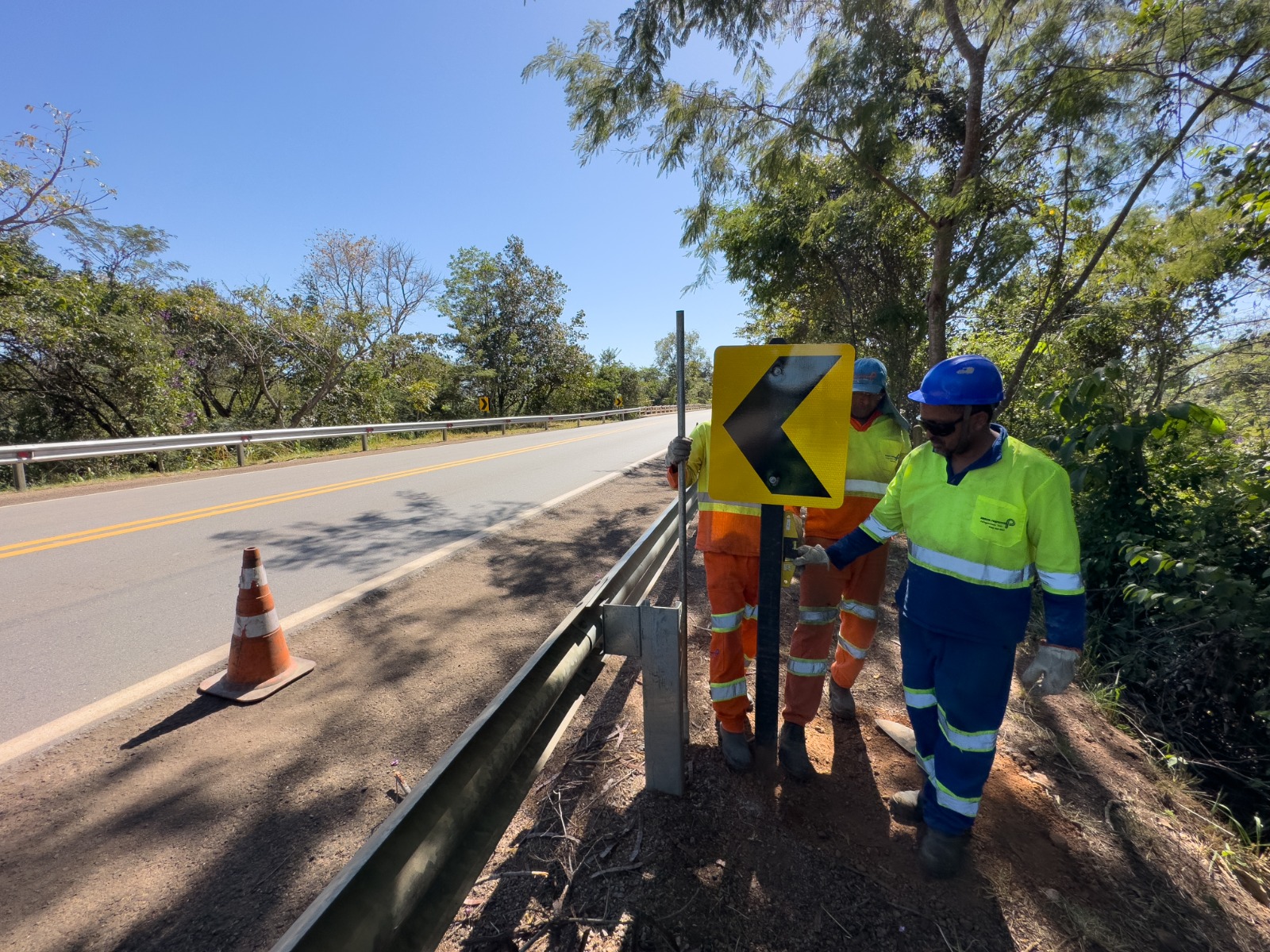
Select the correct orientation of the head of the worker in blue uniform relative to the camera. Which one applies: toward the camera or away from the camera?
toward the camera

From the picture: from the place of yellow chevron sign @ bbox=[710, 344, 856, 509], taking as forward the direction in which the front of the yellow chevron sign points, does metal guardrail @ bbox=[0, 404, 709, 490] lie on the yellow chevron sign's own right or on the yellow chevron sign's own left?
on the yellow chevron sign's own right

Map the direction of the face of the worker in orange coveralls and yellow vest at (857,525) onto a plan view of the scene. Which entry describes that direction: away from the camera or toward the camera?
toward the camera

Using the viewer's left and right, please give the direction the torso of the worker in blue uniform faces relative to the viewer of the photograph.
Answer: facing the viewer and to the left of the viewer

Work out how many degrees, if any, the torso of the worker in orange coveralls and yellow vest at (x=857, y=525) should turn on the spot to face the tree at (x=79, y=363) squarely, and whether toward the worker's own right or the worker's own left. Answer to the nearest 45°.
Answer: approximately 90° to the worker's own right

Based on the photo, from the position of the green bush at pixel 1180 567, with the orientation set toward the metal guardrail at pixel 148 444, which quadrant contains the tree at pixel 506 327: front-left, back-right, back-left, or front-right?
front-right

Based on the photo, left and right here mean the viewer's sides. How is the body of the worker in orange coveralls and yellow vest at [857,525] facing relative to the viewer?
facing the viewer

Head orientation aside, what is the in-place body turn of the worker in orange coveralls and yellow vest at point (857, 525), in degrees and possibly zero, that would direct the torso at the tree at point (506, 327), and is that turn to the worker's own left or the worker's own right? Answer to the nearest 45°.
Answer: approximately 135° to the worker's own right

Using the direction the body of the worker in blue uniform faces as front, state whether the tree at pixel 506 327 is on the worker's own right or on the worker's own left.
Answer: on the worker's own right

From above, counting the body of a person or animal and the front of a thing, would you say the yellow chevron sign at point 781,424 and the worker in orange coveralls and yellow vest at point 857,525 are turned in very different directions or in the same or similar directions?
same or similar directions

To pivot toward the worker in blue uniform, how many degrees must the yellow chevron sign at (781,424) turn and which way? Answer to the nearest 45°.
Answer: approximately 90° to its left

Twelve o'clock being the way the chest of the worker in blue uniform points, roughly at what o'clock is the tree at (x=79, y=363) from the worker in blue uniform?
The tree is roughly at 2 o'clock from the worker in blue uniform.

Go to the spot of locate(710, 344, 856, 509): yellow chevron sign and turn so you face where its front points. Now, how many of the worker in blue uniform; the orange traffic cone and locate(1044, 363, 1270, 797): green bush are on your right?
1

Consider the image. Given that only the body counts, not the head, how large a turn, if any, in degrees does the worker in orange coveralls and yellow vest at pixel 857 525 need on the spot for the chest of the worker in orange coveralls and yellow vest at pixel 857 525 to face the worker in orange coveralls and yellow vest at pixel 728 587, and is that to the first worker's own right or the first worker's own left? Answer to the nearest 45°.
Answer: approximately 45° to the first worker's own right

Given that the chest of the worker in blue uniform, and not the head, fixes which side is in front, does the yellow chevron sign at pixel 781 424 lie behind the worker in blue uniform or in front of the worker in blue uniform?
in front

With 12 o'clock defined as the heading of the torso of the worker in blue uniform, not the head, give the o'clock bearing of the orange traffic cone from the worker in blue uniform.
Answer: The orange traffic cone is roughly at 1 o'clock from the worker in blue uniform.
